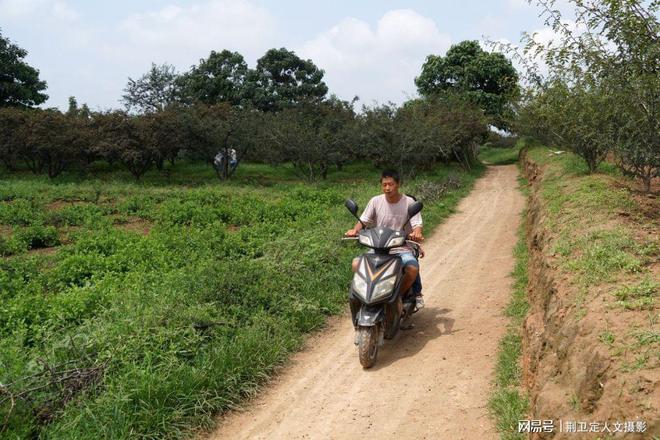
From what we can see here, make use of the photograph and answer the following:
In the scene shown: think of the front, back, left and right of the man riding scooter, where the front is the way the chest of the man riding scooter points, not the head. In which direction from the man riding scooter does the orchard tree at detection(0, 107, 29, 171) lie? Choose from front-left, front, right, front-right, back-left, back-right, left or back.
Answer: back-right

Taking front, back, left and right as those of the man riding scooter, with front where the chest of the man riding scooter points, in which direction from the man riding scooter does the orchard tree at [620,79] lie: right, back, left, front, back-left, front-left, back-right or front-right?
back-left

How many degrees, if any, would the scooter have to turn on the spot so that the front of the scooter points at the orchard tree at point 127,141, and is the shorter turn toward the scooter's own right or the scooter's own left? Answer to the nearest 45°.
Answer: approximately 135° to the scooter's own right

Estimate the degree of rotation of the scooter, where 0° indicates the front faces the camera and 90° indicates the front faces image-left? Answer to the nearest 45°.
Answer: approximately 0°

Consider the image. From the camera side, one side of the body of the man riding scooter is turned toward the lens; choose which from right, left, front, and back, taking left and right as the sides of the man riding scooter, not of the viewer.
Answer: front

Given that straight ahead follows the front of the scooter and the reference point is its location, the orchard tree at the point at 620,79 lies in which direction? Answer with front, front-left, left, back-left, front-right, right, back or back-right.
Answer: back-left
